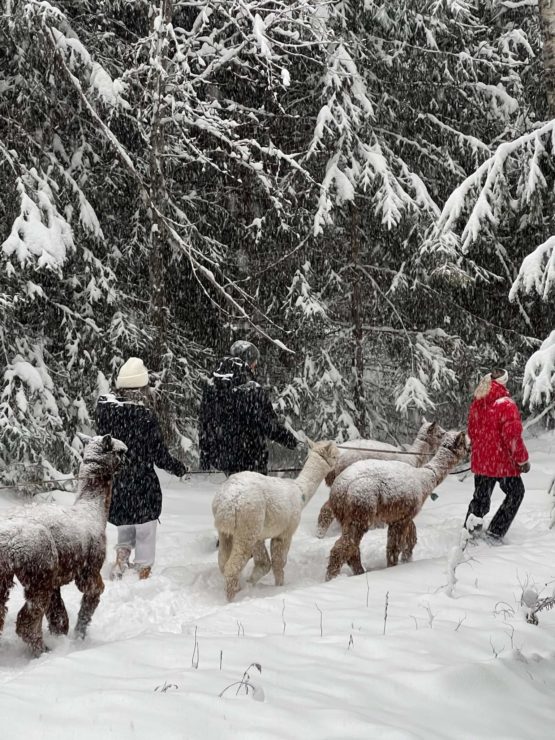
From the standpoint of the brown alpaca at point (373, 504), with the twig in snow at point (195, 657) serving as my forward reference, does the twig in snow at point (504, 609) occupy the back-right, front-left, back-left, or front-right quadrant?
front-left

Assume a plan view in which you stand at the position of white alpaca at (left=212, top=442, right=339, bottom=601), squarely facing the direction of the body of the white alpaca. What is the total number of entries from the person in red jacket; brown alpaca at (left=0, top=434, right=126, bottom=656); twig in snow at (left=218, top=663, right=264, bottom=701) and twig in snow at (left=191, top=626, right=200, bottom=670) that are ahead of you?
1

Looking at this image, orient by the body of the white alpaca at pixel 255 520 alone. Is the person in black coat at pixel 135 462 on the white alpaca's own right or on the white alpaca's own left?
on the white alpaca's own left

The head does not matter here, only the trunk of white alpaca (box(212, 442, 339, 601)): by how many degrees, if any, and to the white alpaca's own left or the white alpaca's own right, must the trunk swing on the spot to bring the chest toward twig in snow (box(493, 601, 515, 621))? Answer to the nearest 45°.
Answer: approximately 90° to the white alpaca's own right

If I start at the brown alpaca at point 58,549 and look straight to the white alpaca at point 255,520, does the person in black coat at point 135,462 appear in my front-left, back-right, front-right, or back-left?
front-left

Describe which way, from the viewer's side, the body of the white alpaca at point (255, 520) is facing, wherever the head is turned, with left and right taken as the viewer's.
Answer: facing away from the viewer and to the right of the viewer

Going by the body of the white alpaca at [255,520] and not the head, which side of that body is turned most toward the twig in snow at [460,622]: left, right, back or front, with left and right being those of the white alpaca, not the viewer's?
right

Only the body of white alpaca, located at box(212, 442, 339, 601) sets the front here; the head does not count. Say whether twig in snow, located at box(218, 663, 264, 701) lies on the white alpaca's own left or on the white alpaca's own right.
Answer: on the white alpaca's own right

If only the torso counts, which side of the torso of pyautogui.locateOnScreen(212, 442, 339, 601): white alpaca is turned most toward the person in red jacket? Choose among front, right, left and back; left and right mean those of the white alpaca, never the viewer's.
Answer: front

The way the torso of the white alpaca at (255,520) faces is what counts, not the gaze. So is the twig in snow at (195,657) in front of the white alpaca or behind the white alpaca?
behind

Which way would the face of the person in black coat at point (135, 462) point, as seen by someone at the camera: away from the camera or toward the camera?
away from the camera
